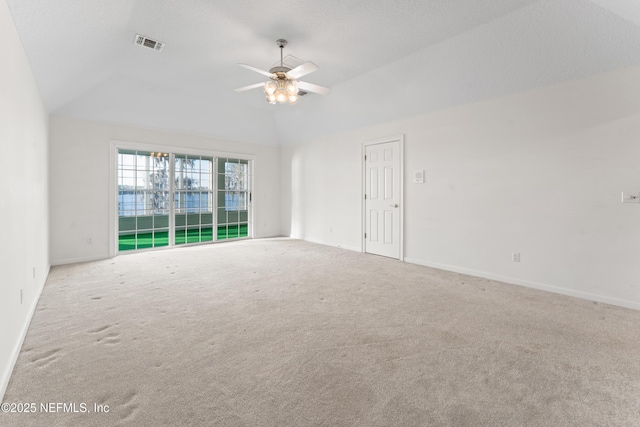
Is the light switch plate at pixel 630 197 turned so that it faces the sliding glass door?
no

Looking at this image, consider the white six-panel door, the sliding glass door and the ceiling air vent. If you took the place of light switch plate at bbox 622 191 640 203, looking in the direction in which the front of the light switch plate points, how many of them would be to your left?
0

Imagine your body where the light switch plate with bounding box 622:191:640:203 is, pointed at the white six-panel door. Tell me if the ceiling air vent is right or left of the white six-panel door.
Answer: left

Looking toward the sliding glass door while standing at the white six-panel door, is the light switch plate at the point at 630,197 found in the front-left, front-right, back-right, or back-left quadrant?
back-left

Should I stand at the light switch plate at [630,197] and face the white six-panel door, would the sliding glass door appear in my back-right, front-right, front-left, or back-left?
front-left

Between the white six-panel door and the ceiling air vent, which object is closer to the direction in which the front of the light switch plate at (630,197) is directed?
the ceiling air vent

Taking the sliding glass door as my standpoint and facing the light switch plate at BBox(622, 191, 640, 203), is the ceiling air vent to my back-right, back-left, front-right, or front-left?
front-right

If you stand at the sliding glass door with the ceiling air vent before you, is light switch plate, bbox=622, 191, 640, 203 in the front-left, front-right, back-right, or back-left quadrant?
front-left

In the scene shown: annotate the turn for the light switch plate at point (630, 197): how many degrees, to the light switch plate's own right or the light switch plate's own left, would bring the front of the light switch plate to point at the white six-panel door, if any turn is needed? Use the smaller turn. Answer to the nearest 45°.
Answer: approximately 90° to the light switch plate's own right

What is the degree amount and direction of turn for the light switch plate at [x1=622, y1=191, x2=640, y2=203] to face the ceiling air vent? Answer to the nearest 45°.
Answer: approximately 45° to its right
